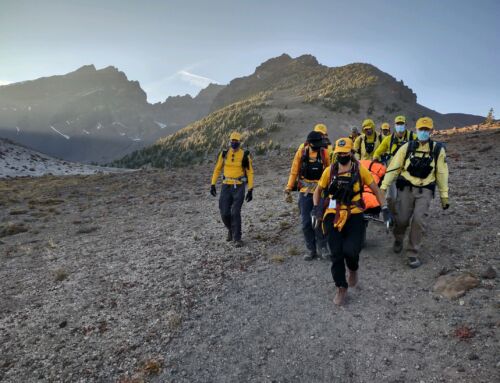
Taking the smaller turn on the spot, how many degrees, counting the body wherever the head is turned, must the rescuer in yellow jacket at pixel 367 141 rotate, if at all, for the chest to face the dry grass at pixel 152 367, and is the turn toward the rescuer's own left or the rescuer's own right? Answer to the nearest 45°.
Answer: approximately 45° to the rescuer's own right

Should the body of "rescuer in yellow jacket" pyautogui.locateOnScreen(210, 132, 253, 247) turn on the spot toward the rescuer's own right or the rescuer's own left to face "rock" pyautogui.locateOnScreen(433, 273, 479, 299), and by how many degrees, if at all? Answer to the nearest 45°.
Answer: approximately 45° to the rescuer's own left

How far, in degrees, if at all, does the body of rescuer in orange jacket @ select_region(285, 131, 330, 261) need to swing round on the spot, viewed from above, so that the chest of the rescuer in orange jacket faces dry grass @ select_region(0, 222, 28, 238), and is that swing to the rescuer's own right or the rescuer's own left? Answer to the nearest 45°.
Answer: approximately 135° to the rescuer's own right
